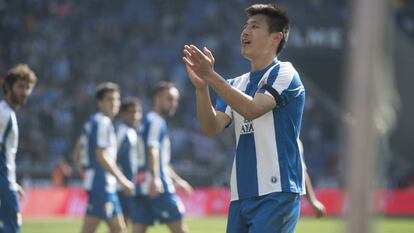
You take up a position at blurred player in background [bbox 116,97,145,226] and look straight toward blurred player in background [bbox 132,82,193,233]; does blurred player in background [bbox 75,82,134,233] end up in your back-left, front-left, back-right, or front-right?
front-right

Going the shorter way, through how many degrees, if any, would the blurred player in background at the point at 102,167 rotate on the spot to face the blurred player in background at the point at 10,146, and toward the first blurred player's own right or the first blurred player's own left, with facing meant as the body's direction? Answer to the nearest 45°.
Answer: approximately 90° to the first blurred player's own right

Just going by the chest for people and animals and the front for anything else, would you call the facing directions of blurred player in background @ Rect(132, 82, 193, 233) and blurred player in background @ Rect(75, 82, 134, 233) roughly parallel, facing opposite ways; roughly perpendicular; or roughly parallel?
roughly parallel

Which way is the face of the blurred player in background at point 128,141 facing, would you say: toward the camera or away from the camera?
toward the camera
